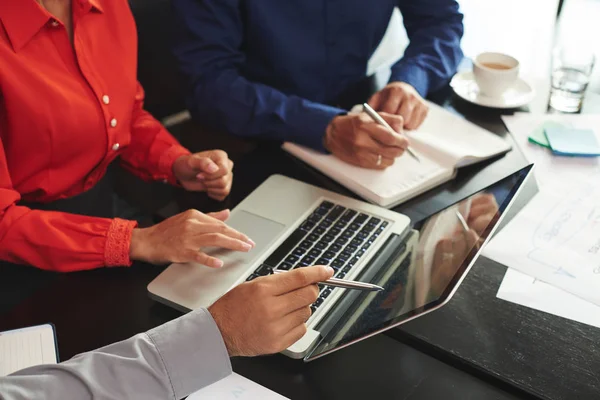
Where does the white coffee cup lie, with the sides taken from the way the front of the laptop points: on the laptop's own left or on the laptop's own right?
on the laptop's own right

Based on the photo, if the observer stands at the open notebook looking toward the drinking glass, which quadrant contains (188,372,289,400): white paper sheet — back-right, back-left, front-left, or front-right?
back-right

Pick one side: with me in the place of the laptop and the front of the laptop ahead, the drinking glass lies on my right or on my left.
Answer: on my right

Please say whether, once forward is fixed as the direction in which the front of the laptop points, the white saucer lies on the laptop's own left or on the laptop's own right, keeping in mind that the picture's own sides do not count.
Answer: on the laptop's own right

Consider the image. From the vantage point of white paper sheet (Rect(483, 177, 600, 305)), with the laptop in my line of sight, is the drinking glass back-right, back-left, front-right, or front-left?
back-right

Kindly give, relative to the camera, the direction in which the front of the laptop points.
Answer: facing away from the viewer and to the left of the viewer
